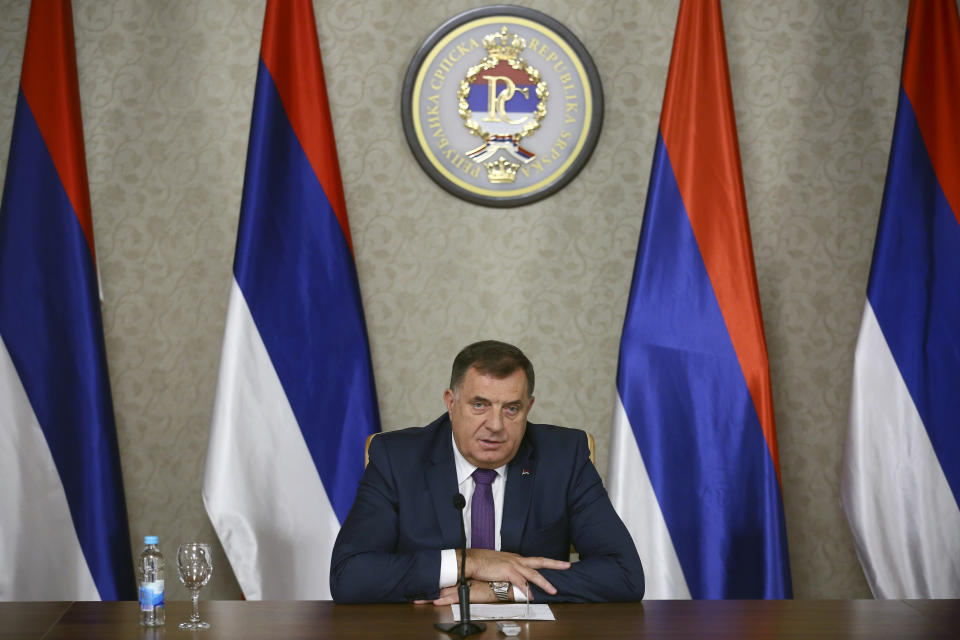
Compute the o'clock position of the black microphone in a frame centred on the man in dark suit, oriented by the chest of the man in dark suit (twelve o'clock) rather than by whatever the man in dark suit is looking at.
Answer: The black microphone is roughly at 12 o'clock from the man in dark suit.

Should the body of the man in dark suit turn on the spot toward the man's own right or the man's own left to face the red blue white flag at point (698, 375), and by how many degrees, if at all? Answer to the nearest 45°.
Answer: approximately 135° to the man's own left

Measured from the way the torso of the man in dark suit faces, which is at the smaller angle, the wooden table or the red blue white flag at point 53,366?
the wooden table

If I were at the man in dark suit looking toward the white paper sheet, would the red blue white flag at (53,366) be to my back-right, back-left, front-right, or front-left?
back-right

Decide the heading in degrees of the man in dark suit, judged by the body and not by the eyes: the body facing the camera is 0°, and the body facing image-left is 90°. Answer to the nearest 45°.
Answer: approximately 0°

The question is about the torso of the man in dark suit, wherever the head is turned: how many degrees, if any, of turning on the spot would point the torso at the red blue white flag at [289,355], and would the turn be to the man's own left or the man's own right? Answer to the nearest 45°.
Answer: approximately 135° to the man's own right

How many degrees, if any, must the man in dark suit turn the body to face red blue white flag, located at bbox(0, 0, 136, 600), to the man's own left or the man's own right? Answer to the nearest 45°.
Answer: approximately 135° to the man's own right

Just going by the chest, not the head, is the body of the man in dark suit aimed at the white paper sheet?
yes

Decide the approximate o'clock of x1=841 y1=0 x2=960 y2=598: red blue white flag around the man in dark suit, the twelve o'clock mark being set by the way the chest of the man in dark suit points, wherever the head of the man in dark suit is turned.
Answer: The red blue white flag is roughly at 8 o'clock from the man in dark suit.
